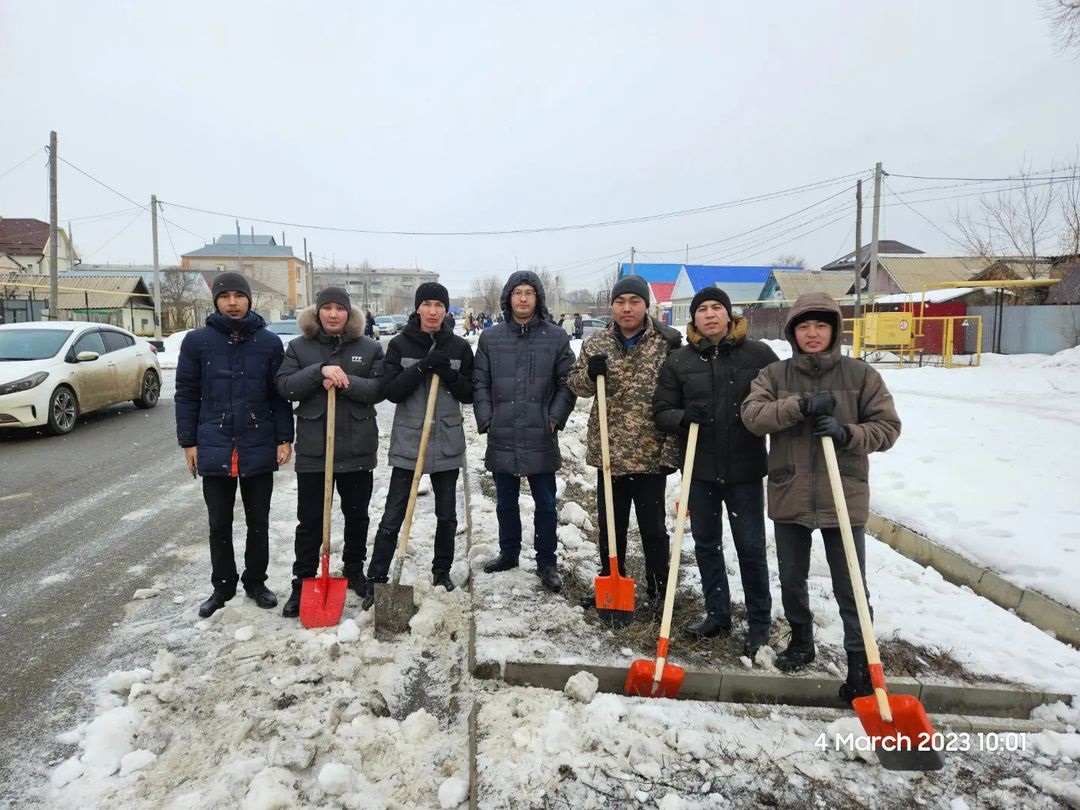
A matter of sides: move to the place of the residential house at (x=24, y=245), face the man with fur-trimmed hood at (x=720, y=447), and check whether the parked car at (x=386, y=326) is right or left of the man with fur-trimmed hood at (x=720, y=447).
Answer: left

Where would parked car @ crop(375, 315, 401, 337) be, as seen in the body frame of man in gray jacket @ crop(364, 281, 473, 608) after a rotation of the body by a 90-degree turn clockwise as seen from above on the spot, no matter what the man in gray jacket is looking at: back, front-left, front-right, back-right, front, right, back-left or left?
right

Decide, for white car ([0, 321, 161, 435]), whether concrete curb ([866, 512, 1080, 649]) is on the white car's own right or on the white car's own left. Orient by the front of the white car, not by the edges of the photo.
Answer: on the white car's own left

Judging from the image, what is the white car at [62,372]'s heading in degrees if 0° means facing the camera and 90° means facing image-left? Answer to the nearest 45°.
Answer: approximately 45°

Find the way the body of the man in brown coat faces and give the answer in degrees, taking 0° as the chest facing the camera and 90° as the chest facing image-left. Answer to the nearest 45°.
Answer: approximately 0°
